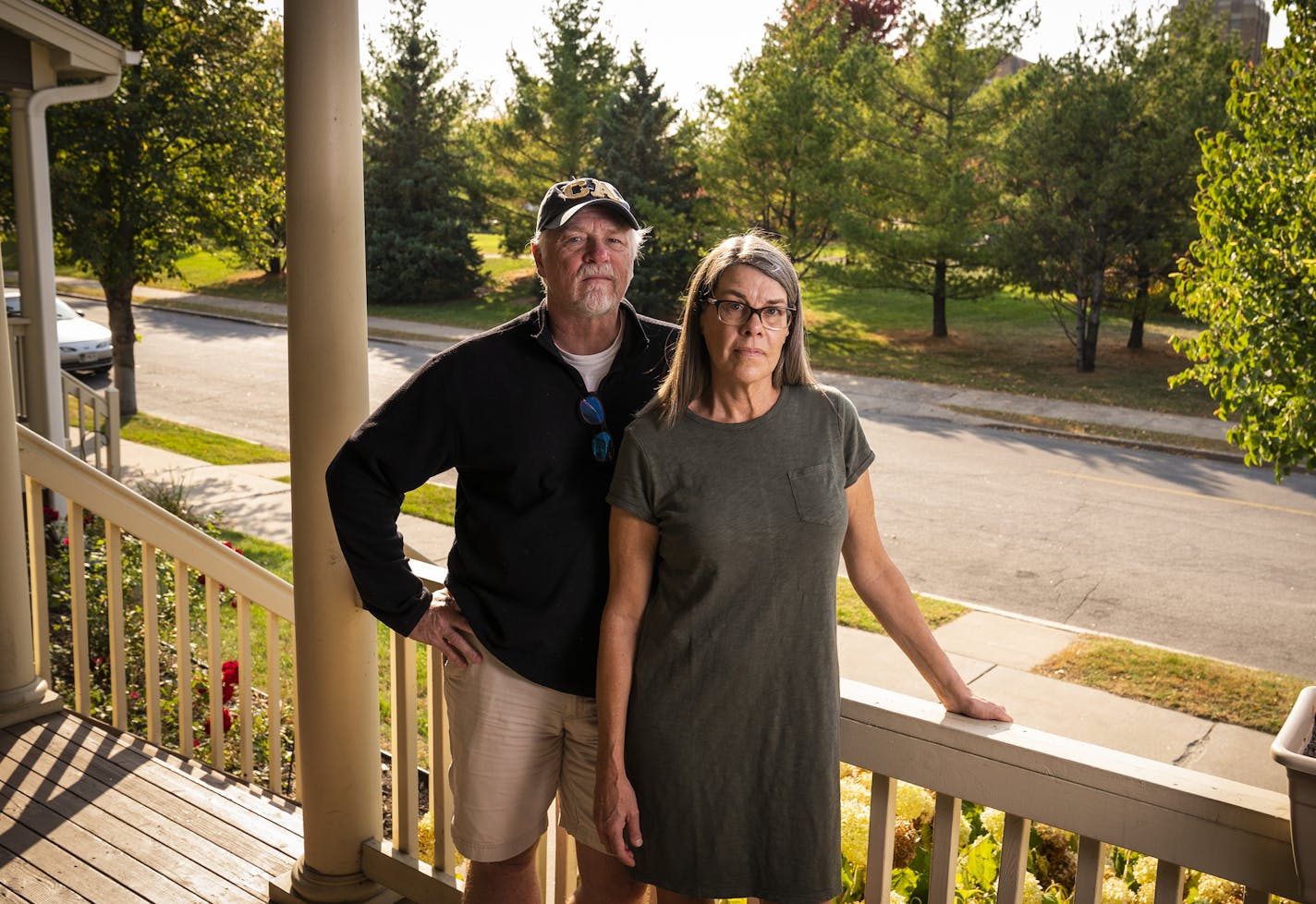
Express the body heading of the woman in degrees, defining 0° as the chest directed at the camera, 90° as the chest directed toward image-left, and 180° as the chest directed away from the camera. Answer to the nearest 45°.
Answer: approximately 0°

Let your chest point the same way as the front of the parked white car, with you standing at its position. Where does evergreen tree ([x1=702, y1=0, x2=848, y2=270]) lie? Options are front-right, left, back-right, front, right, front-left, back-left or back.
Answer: front-left

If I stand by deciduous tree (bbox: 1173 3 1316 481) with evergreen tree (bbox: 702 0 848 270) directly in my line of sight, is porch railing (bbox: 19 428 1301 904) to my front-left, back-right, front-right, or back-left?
back-left

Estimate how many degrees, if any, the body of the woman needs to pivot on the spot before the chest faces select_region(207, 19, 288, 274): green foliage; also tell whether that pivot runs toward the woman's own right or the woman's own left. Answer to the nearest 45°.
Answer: approximately 135° to the woman's own right

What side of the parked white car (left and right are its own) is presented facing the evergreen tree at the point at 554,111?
left

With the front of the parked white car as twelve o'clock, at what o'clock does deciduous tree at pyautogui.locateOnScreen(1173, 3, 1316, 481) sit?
The deciduous tree is roughly at 1 o'clock from the parked white car.

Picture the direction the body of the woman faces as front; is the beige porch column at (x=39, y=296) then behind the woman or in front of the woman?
behind

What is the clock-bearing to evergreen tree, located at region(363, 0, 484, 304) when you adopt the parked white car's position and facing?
The evergreen tree is roughly at 9 o'clock from the parked white car.

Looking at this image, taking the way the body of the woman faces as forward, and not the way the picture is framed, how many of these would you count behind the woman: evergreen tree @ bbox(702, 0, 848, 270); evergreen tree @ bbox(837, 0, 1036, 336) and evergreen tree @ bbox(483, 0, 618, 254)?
3

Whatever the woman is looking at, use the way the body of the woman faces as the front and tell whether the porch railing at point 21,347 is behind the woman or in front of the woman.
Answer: behind

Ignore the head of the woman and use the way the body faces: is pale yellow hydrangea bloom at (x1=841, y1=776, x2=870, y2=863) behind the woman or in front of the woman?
behind

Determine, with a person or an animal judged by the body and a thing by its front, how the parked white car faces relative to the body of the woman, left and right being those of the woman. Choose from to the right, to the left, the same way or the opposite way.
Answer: to the left

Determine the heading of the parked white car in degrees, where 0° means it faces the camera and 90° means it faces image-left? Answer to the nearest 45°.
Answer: approximately 315°

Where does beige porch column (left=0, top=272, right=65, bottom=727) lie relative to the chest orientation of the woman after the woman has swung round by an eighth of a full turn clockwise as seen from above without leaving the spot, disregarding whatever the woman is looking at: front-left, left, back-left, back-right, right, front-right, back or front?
right
